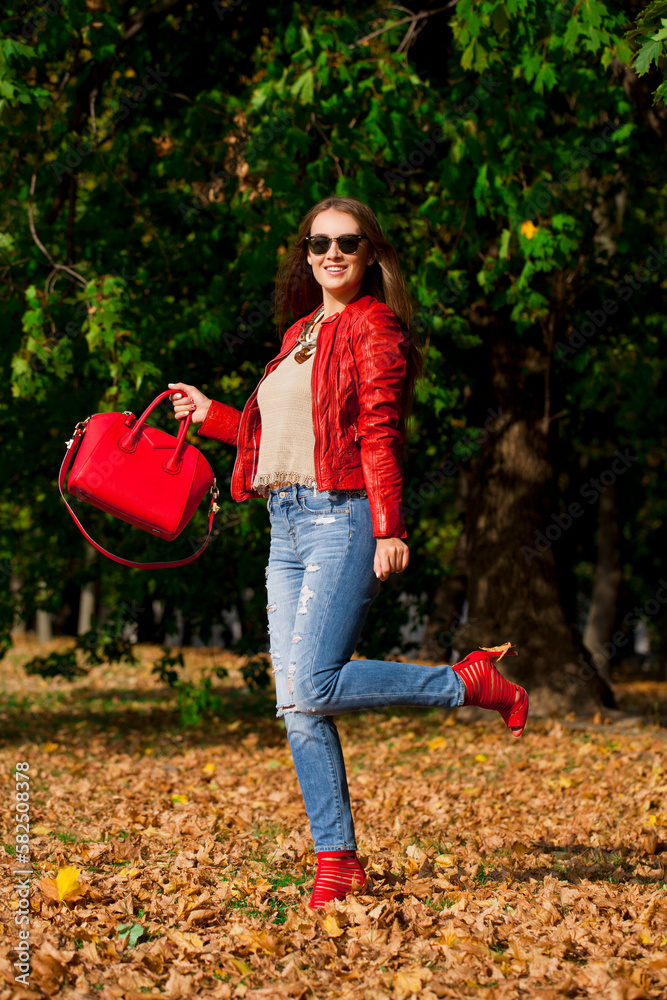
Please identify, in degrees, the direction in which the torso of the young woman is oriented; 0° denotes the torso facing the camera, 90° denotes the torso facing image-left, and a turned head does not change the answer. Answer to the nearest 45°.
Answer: approximately 45°
